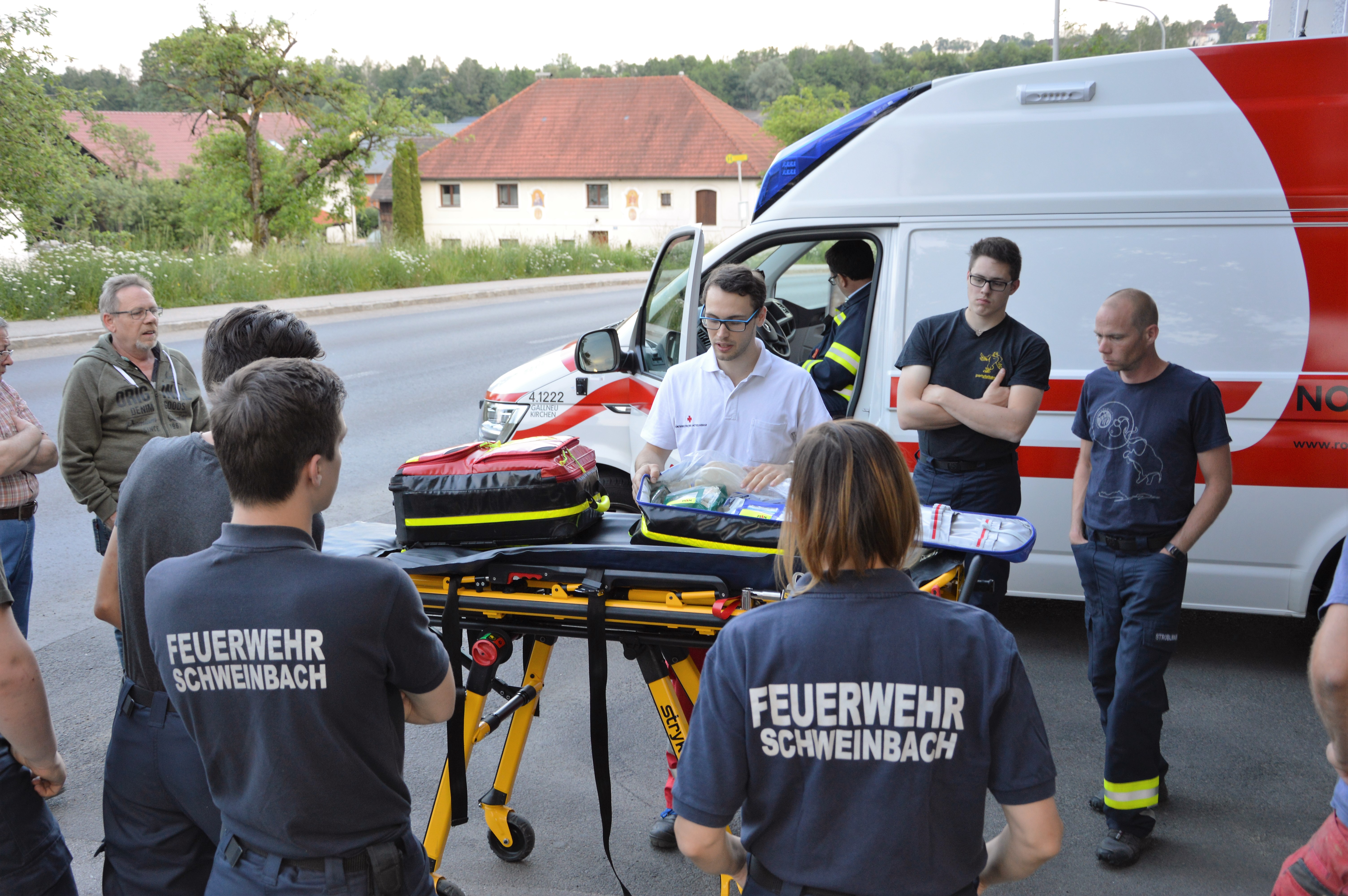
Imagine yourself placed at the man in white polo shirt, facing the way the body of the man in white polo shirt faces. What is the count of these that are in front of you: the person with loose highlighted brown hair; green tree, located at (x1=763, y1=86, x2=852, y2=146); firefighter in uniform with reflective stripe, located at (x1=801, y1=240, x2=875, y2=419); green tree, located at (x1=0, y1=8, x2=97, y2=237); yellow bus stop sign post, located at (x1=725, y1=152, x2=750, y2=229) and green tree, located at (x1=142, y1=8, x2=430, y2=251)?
1

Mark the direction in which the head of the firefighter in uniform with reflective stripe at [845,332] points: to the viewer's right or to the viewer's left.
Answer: to the viewer's left

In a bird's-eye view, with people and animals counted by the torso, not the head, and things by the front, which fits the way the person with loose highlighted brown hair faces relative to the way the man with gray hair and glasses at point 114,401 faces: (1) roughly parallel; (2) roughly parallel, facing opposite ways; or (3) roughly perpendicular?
roughly perpendicular

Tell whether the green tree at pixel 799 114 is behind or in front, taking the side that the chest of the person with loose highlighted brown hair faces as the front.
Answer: in front

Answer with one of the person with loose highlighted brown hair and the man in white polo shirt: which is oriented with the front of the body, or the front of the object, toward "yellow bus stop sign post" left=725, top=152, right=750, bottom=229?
the person with loose highlighted brown hair

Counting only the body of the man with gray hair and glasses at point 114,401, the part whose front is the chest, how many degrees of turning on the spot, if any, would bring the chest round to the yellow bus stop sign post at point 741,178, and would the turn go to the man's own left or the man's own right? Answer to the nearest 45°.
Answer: approximately 90° to the man's own left

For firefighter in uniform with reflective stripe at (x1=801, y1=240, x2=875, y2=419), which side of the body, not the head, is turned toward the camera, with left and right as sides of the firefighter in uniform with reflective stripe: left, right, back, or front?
left

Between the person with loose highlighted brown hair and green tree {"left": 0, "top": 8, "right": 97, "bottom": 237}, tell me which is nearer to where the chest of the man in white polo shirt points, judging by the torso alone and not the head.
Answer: the person with loose highlighted brown hair

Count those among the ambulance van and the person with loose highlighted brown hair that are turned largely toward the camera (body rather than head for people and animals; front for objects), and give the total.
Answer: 0

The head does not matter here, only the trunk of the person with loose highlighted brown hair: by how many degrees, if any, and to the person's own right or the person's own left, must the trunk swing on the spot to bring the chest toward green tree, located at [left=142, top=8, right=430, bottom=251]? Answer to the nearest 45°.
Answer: approximately 45° to the person's own left

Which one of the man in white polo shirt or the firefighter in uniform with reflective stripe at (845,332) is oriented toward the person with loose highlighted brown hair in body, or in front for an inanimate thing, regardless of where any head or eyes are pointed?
the man in white polo shirt

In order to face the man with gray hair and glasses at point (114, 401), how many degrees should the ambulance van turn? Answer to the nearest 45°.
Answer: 0° — it already faces them

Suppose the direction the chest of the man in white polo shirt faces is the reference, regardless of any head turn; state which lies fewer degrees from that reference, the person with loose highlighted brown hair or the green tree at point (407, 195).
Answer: the person with loose highlighted brown hair

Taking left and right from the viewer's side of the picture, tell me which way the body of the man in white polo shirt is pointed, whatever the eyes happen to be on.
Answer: facing the viewer

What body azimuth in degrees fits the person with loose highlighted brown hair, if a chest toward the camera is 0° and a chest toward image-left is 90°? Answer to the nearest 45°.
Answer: approximately 180°

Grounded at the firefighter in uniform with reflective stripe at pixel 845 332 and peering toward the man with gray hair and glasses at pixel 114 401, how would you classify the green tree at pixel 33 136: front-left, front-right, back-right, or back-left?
front-right

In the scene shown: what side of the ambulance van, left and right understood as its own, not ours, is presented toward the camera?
left

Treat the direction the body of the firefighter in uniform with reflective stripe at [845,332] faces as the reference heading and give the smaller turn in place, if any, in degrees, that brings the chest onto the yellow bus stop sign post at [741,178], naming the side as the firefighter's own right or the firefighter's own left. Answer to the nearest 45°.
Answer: approximately 90° to the firefighter's own right
